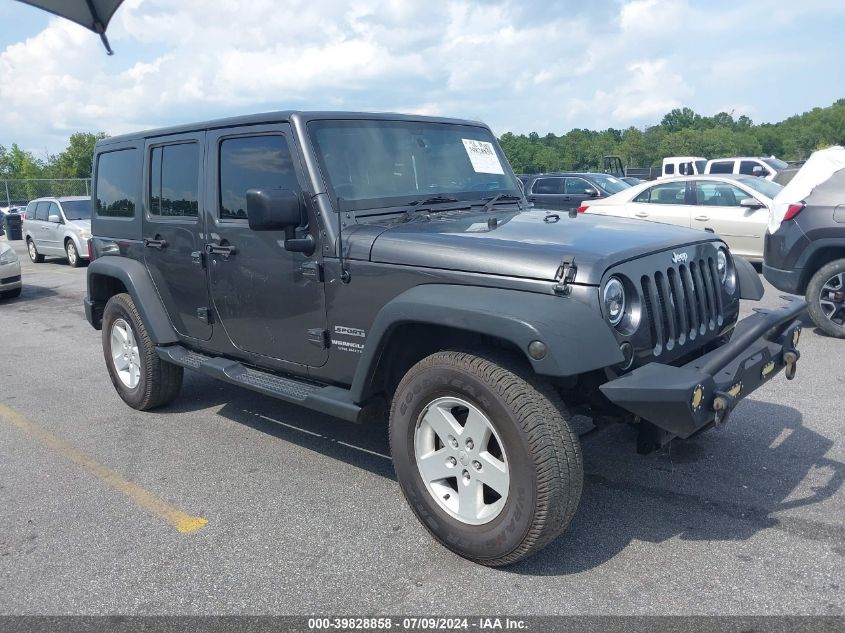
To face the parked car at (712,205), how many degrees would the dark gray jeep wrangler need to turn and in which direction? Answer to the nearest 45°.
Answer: approximately 90° to its left

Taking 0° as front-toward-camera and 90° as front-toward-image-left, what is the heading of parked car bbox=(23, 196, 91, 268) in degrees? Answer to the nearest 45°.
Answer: approximately 315°

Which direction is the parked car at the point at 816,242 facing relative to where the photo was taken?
to the viewer's right

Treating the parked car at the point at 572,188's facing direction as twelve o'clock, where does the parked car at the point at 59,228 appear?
the parked car at the point at 59,228 is roughly at 4 o'clock from the parked car at the point at 572,188.

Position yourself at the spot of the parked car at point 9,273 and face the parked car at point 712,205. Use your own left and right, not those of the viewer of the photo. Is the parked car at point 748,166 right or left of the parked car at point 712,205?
left

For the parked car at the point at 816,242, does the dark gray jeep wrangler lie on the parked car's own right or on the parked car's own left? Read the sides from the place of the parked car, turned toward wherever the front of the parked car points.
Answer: on the parked car's own right
